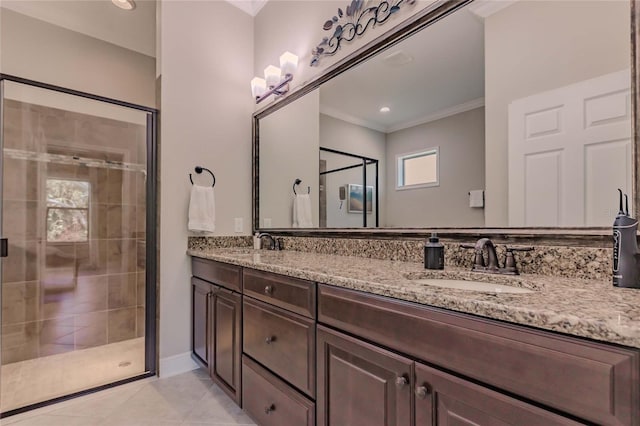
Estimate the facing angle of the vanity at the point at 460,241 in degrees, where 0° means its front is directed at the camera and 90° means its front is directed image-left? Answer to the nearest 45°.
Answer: approximately 45°

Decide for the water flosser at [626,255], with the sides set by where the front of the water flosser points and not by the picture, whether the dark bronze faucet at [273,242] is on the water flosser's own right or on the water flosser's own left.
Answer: on the water flosser's own right

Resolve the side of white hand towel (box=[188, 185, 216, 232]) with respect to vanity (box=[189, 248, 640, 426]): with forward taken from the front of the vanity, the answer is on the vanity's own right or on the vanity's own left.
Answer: on the vanity's own right

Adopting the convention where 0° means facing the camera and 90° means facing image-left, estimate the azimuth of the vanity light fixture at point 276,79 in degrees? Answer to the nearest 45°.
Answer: approximately 45°

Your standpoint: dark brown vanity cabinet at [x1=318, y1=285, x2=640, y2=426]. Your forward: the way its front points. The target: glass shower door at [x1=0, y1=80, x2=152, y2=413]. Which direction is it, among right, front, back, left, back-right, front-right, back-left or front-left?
front-right

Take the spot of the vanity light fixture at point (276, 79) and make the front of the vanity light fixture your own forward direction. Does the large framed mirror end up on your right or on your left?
on your left

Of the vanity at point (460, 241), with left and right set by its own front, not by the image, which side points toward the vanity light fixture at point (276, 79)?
right

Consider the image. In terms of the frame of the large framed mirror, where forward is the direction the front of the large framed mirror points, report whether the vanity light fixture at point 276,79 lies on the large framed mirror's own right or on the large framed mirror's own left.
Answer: on the large framed mirror's own right
